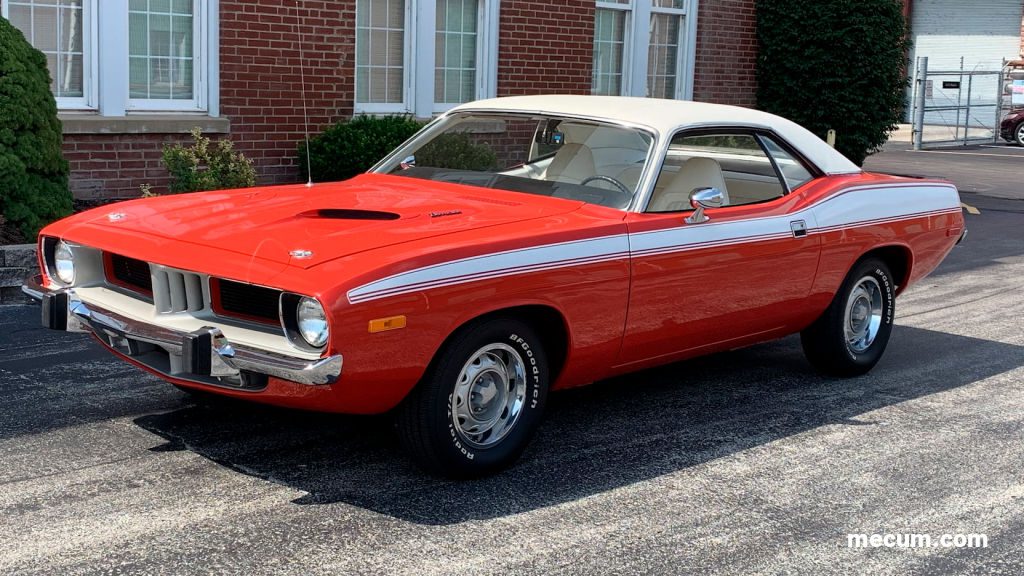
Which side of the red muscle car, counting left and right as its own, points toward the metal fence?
back

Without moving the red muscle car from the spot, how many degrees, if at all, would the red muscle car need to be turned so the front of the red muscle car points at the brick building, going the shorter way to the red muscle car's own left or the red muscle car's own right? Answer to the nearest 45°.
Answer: approximately 135° to the red muscle car's own right

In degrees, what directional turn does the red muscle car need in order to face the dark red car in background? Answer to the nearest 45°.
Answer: approximately 180°

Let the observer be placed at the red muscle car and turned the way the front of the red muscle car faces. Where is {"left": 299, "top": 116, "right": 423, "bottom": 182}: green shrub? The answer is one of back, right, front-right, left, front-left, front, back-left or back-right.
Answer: back-right

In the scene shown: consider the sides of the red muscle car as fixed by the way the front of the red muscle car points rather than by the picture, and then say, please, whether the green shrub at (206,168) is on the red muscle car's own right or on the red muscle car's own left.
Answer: on the red muscle car's own right

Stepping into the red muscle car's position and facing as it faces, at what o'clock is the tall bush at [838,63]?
The tall bush is roughly at 5 o'clock from the red muscle car.

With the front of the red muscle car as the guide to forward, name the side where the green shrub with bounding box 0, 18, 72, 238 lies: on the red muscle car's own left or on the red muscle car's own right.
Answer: on the red muscle car's own right

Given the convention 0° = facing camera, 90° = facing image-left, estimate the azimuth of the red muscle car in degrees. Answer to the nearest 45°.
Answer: approximately 45°
